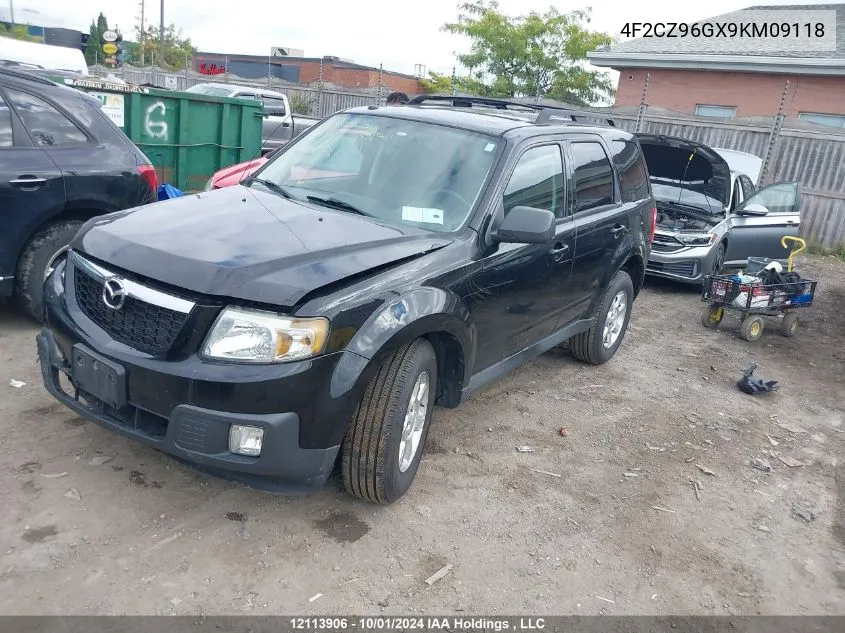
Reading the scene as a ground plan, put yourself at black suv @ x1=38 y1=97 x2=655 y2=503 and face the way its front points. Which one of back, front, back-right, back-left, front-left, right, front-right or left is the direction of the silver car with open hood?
back

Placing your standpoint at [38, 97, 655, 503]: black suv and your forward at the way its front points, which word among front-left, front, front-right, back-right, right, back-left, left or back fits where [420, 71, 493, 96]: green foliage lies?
back-right

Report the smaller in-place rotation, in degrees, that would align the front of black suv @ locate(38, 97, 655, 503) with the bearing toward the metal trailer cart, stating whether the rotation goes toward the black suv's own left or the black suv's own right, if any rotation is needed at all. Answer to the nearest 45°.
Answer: approximately 180°

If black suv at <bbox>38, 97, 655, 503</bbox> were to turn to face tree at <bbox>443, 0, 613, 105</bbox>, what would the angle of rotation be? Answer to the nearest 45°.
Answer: approximately 135° to its right

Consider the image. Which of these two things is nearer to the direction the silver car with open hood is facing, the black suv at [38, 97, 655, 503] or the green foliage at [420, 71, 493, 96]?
the black suv

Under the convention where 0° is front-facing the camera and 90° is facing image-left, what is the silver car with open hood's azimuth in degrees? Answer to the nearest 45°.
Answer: approximately 45°

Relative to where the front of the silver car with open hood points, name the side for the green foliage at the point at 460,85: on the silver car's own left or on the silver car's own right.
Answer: on the silver car's own right

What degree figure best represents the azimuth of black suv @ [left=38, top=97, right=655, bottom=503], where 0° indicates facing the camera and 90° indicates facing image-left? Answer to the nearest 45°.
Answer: approximately 45°
